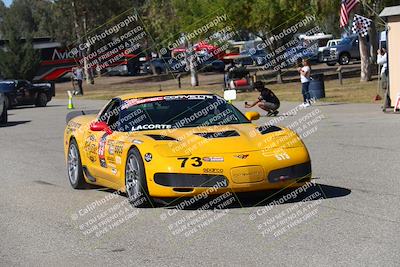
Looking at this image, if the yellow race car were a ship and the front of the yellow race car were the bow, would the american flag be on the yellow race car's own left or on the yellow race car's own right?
on the yellow race car's own left

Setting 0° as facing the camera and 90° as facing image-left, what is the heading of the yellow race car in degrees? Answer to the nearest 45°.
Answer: approximately 315°

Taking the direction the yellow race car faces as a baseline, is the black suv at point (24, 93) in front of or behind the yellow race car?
behind

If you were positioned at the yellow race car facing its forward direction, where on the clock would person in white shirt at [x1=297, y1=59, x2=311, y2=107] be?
The person in white shirt is roughly at 8 o'clock from the yellow race car.
